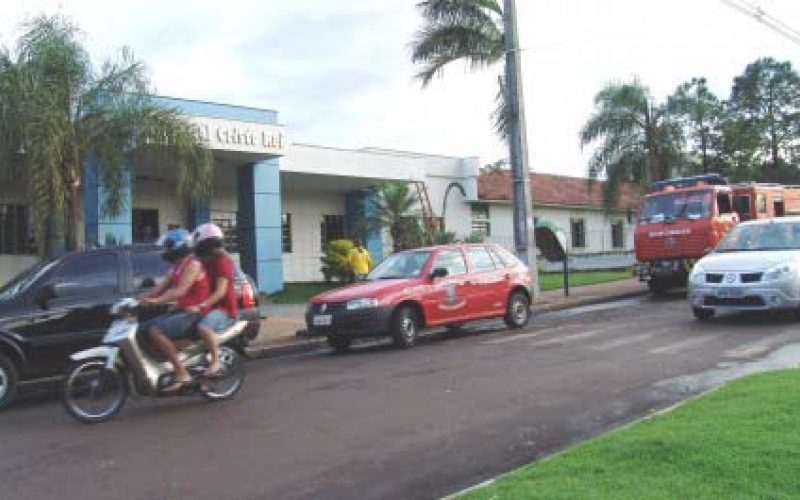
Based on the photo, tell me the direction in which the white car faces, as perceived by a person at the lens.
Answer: facing the viewer and to the left of the viewer

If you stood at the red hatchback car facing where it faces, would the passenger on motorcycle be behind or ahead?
ahead

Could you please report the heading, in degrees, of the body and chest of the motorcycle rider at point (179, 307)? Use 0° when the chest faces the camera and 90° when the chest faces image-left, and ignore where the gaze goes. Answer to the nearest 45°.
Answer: approximately 90°

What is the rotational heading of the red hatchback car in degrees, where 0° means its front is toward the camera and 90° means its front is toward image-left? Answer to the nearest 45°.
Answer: approximately 45°

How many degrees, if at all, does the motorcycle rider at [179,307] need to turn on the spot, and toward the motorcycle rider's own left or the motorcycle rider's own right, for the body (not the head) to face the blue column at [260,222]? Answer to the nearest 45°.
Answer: approximately 90° to the motorcycle rider's own right

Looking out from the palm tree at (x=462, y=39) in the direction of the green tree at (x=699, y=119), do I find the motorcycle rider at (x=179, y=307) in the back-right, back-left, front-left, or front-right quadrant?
back-right

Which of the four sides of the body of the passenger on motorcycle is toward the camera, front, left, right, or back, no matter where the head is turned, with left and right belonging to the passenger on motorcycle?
left

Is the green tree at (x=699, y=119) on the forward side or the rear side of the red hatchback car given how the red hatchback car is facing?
on the rear side

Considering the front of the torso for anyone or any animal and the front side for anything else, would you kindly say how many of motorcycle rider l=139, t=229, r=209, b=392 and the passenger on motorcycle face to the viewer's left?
2

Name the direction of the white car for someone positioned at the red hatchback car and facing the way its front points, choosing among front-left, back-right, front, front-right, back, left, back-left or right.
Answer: back-left

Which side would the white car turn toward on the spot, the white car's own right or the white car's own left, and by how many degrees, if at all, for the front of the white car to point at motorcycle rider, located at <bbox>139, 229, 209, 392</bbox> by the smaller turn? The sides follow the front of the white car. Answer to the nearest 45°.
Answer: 0° — it already faces them

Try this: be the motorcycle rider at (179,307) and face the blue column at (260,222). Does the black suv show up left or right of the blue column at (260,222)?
left

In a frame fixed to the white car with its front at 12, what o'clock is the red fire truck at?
The red fire truck is roughly at 4 o'clock from the white car.

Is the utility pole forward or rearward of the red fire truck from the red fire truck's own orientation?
forward
